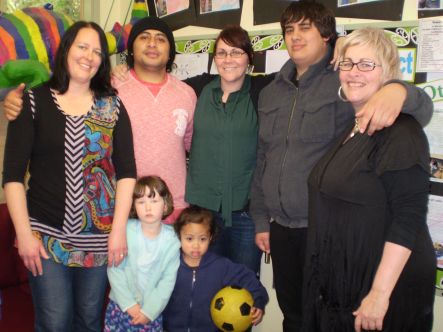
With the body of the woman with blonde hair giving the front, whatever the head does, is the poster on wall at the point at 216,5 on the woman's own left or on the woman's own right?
on the woman's own right

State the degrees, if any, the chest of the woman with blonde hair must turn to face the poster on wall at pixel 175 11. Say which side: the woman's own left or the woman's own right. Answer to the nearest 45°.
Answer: approximately 90° to the woman's own right

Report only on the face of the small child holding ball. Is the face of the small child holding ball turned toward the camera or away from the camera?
toward the camera

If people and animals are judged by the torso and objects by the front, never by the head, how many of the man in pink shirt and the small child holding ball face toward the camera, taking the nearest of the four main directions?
2

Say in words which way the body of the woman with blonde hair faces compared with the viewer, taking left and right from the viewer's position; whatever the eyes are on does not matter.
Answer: facing the viewer and to the left of the viewer

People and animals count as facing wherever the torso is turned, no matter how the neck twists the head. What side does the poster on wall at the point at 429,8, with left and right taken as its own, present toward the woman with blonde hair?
front

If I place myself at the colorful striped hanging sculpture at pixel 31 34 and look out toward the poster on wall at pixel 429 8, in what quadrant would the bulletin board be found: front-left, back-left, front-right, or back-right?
front-left

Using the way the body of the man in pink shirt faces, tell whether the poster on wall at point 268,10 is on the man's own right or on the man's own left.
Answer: on the man's own left

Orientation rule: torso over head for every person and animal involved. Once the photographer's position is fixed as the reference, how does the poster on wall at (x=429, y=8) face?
facing the viewer

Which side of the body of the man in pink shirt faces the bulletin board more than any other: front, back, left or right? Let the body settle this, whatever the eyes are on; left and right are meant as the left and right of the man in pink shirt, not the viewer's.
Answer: back

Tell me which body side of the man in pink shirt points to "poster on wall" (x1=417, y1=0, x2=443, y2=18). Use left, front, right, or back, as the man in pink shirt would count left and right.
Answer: left

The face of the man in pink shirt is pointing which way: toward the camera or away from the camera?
toward the camera

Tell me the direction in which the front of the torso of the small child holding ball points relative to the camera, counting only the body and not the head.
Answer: toward the camera
